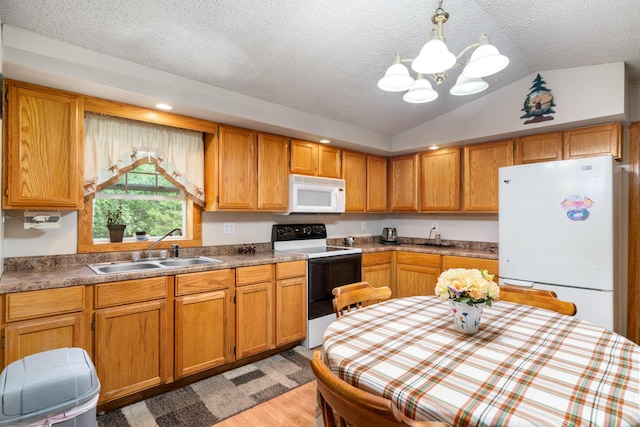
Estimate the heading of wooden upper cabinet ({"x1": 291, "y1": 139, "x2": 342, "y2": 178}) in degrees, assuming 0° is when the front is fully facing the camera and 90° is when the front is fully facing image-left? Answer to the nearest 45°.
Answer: approximately 315°

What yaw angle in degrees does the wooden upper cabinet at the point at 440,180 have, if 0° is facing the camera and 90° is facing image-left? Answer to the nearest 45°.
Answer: approximately 45°

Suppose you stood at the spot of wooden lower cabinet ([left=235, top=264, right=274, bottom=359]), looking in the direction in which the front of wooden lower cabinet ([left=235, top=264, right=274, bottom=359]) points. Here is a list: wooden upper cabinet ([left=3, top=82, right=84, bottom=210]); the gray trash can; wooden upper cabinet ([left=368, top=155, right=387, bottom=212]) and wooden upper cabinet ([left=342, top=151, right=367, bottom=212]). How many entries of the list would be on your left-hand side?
2

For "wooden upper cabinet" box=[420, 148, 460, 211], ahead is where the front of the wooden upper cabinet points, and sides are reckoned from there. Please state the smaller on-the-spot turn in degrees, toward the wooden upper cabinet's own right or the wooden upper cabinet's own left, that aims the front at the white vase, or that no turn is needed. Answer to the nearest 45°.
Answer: approximately 45° to the wooden upper cabinet's own left

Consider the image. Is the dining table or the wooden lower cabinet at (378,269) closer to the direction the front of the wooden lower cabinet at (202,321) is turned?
the dining table
